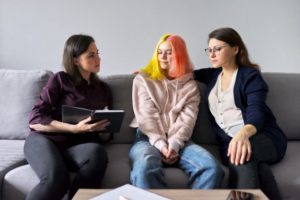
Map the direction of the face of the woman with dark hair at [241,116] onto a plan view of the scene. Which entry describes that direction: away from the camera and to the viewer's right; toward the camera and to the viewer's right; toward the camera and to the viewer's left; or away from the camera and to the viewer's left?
toward the camera and to the viewer's left

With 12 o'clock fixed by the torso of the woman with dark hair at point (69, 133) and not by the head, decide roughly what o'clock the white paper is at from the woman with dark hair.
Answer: The white paper is roughly at 1 o'clock from the woman with dark hair.

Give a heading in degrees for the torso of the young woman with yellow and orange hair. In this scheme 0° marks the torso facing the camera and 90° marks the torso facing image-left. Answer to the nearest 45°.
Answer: approximately 0°

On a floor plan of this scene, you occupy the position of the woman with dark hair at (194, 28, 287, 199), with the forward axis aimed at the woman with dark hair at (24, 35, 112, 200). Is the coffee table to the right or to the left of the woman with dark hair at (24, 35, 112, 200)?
left

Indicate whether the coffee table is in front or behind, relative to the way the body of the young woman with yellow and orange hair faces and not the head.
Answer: in front

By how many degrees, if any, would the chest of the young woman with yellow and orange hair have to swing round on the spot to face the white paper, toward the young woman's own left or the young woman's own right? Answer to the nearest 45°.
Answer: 0° — they already face it

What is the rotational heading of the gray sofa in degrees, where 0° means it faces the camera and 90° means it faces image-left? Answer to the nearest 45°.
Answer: approximately 0°

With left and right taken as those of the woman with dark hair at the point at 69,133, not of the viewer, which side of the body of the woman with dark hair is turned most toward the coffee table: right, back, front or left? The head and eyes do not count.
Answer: front

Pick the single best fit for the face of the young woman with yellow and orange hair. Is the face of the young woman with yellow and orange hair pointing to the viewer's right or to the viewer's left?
to the viewer's left

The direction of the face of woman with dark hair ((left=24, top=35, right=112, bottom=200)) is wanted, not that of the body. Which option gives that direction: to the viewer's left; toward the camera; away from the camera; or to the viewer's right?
to the viewer's right

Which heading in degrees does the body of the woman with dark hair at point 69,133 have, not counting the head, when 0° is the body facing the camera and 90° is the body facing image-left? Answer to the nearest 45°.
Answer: approximately 315°

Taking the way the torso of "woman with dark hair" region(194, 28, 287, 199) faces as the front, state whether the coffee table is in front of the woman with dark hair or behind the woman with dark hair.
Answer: in front
